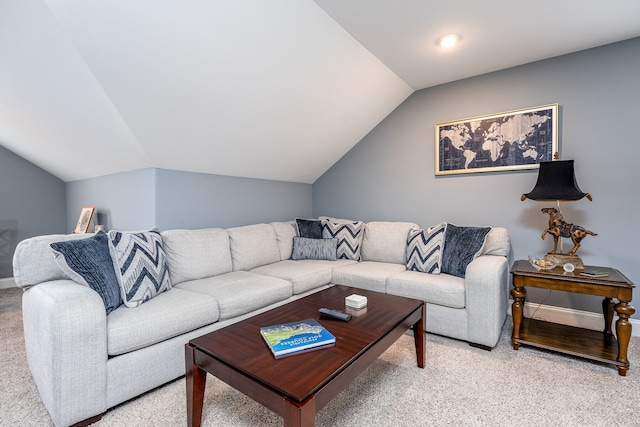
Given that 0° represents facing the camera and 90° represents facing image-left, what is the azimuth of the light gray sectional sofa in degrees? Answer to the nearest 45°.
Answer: approximately 315°

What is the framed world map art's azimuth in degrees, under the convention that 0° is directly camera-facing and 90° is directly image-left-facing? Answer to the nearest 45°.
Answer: approximately 45°

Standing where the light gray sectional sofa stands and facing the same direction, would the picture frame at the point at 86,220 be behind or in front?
behind

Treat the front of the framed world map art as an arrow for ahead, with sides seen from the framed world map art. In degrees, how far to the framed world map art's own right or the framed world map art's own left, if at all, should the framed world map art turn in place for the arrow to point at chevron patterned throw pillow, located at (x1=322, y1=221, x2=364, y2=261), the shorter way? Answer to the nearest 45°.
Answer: approximately 45° to the framed world map art's own right

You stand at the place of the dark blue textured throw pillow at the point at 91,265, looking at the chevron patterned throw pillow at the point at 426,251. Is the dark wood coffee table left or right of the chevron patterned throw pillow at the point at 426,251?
right

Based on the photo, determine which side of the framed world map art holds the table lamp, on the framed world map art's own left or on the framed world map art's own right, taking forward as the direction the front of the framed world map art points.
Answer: on the framed world map art's own left

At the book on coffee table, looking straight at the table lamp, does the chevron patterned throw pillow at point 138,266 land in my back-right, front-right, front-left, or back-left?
back-left
